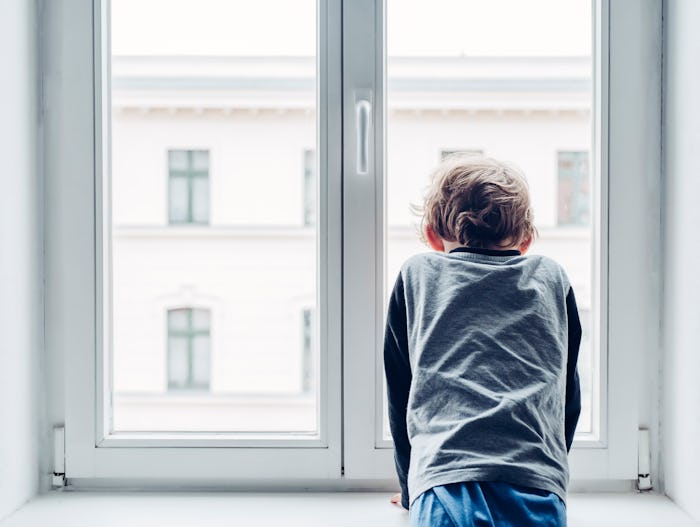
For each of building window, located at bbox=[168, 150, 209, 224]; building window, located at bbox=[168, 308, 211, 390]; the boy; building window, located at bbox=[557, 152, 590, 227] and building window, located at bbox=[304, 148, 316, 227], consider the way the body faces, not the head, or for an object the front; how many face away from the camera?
1

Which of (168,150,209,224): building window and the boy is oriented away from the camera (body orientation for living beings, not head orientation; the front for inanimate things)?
the boy

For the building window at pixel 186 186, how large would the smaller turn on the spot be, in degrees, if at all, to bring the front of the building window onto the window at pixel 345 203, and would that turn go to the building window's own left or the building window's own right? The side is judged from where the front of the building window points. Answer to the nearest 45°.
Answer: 0° — it already faces it

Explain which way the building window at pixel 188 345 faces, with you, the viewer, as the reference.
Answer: facing the viewer

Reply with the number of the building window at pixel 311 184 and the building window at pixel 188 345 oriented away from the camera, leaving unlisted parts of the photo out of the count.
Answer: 0

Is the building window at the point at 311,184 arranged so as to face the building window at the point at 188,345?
no

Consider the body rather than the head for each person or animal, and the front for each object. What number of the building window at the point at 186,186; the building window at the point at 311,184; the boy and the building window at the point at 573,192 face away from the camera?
1

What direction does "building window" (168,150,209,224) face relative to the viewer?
toward the camera

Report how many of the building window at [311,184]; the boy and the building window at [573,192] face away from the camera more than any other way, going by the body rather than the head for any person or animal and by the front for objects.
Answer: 1

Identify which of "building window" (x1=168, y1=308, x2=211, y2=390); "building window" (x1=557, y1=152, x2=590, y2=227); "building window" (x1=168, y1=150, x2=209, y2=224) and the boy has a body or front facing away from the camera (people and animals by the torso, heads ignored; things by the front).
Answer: the boy

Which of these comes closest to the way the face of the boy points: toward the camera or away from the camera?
away from the camera

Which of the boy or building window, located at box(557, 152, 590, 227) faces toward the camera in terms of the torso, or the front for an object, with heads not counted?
the building window

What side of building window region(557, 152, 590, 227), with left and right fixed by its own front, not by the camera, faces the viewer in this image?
front

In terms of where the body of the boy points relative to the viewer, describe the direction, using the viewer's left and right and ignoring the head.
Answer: facing away from the viewer

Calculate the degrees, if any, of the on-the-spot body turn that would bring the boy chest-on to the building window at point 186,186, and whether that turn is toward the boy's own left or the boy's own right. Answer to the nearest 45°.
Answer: approximately 45° to the boy's own left
